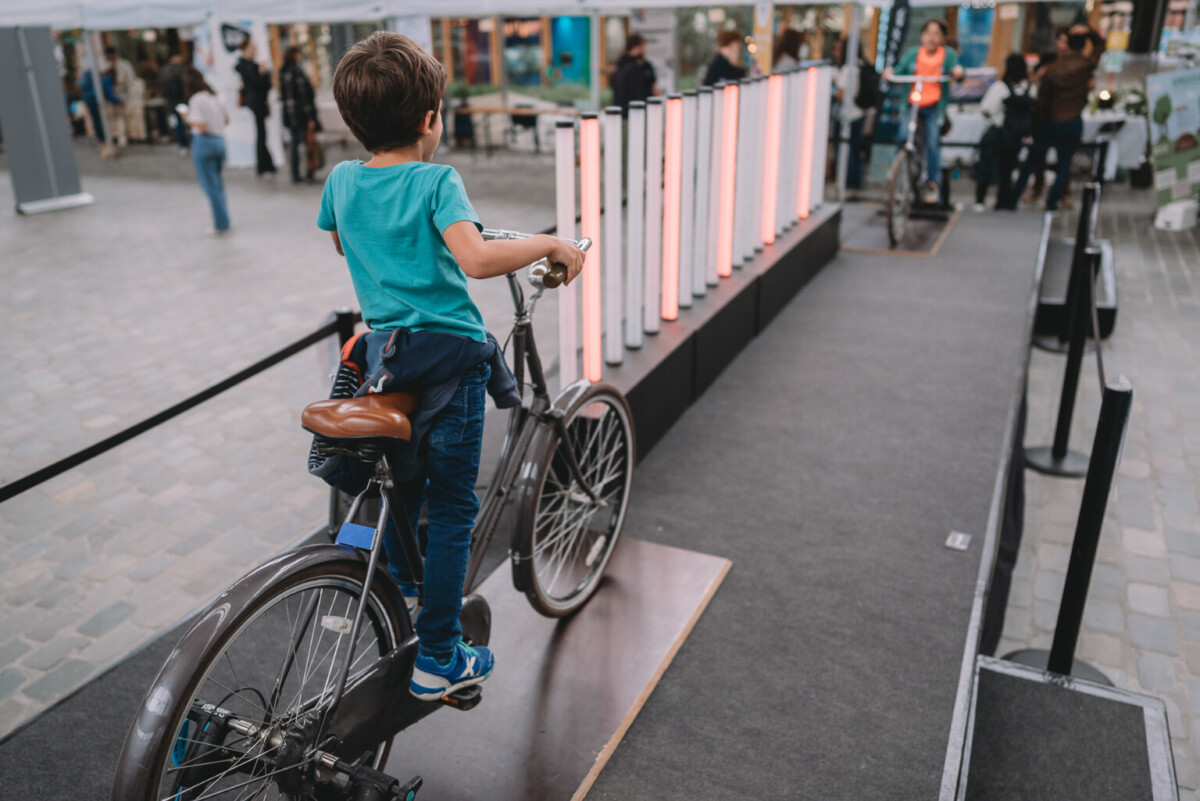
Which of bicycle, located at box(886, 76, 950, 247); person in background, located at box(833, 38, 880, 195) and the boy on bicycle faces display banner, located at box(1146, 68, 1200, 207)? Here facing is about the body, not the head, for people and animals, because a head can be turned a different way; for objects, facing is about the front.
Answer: the boy on bicycle

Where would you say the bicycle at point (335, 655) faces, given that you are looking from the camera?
facing away from the viewer and to the right of the viewer

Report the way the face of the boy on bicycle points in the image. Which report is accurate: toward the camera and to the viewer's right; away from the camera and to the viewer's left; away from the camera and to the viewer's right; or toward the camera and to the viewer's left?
away from the camera and to the viewer's right

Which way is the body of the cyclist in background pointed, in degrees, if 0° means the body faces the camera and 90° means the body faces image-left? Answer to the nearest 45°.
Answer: approximately 0°

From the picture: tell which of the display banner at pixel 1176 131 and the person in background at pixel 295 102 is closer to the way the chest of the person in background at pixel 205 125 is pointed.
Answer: the person in background

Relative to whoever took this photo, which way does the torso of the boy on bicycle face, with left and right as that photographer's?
facing away from the viewer and to the right of the viewer

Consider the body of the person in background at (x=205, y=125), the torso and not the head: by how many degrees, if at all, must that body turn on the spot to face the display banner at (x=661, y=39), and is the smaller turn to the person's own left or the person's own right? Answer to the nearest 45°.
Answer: approximately 90° to the person's own right
